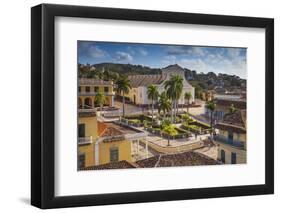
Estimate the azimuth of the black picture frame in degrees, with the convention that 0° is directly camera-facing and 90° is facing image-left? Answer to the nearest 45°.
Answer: approximately 315°
